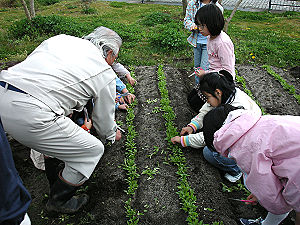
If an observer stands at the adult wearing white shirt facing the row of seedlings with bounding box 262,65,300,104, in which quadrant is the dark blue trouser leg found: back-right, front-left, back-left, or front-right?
back-right

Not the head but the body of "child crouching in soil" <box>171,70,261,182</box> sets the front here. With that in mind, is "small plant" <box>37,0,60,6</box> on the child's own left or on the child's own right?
on the child's own right

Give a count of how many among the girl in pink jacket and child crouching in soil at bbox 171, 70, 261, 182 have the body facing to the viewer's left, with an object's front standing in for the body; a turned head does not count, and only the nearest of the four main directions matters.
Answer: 2

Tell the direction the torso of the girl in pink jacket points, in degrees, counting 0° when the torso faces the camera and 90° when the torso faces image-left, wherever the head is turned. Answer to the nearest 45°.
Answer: approximately 90°

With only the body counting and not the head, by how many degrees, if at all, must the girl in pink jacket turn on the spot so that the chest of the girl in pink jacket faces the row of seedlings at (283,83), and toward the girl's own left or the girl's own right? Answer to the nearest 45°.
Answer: approximately 90° to the girl's own right

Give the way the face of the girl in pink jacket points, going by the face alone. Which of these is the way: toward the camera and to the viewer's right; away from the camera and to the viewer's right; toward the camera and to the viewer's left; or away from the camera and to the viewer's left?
away from the camera and to the viewer's left

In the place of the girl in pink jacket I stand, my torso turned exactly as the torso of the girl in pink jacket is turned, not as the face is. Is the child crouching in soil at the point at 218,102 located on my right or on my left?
on my right

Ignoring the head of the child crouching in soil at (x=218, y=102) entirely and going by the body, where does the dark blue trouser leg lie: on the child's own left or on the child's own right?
on the child's own left

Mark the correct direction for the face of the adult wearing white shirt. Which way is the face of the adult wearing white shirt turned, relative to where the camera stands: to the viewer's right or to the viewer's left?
to the viewer's right

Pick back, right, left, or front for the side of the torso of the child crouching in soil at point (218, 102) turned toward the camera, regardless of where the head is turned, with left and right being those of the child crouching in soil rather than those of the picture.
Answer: left

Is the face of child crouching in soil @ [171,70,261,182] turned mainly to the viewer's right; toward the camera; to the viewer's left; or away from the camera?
to the viewer's left
